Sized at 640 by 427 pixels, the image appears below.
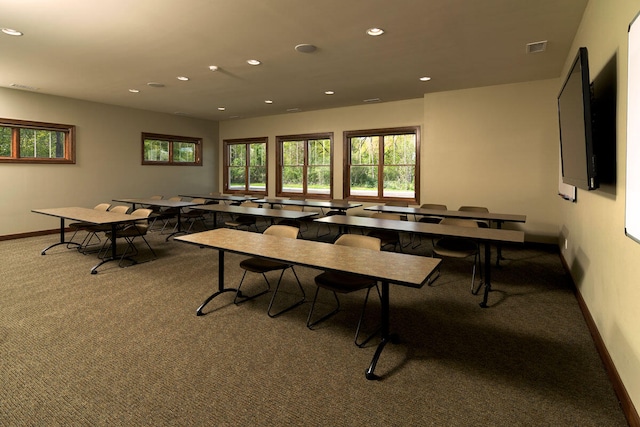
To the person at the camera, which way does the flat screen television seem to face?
facing to the left of the viewer

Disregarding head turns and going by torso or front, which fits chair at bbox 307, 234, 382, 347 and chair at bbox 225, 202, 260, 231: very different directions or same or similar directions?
same or similar directions

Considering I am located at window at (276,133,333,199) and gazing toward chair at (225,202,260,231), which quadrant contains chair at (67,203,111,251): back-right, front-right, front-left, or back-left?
front-right

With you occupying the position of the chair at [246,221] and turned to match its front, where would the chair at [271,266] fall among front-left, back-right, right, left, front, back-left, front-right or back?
front-left

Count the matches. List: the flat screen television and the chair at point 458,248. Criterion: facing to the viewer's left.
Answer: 1

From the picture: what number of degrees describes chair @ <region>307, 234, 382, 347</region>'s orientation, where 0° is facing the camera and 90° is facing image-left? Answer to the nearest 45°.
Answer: approximately 45°

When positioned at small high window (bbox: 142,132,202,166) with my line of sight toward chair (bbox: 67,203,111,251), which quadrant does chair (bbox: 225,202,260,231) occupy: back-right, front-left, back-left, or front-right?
front-left

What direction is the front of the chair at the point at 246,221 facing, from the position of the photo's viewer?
facing the viewer and to the left of the viewer
